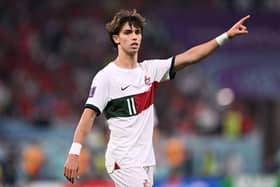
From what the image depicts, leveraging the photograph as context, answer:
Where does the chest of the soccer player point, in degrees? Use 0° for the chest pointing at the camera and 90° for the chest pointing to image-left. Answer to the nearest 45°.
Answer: approximately 315°

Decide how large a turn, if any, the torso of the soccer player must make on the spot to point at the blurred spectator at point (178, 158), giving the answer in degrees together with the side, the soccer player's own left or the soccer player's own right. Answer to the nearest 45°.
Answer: approximately 135° to the soccer player's own left

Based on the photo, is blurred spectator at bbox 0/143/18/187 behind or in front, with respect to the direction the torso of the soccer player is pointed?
behind
